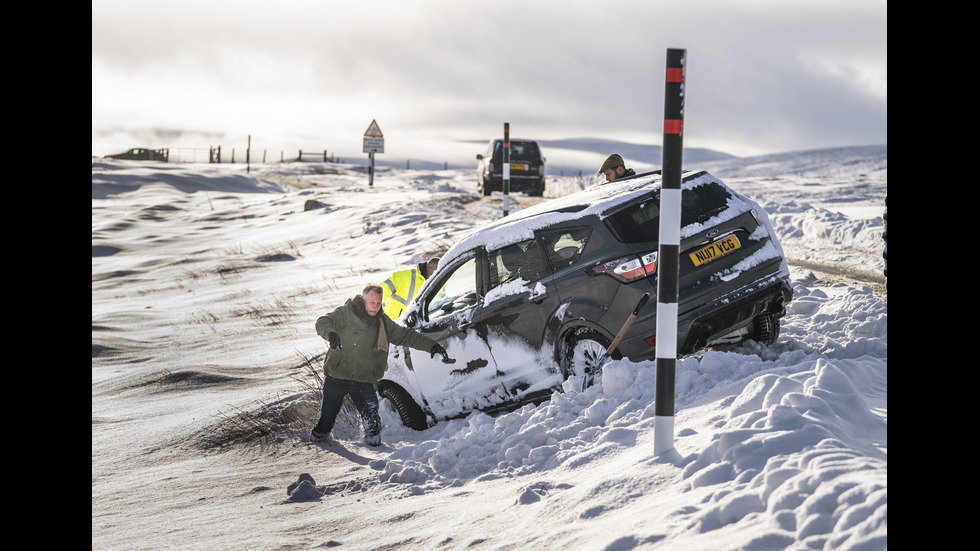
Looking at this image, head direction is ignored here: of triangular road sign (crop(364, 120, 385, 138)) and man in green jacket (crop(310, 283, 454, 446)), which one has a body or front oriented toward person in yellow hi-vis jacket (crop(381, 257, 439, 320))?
the triangular road sign

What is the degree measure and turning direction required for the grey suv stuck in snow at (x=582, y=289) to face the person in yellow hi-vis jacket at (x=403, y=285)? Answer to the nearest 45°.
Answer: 0° — it already faces them

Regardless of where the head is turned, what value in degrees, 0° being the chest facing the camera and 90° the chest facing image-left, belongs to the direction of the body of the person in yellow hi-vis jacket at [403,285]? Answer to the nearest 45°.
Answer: approximately 270°

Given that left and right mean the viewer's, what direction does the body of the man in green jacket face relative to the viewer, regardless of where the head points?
facing the viewer and to the right of the viewer

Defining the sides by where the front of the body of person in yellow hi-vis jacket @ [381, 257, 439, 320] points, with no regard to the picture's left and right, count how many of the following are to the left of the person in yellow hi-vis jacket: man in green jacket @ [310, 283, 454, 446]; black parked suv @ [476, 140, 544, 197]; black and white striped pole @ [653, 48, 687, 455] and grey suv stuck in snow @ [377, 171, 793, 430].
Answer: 1

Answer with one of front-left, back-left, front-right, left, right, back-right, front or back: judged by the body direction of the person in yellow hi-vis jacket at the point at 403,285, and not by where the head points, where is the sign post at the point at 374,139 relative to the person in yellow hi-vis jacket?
left

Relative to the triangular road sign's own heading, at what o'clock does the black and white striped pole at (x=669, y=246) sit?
The black and white striped pole is roughly at 12 o'clock from the triangular road sign.

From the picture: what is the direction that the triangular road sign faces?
toward the camera

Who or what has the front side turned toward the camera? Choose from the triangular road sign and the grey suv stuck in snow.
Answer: the triangular road sign

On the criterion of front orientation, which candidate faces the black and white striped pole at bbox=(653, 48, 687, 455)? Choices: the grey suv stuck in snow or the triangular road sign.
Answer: the triangular road sign

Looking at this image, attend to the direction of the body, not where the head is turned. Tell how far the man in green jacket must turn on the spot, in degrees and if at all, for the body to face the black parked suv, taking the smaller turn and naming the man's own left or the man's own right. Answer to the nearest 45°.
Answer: approximately 135° to the man's own left

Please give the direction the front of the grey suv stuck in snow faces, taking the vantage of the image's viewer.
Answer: facing away from the viewer and to the left of the viewer

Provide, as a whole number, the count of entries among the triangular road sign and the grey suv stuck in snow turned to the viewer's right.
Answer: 0

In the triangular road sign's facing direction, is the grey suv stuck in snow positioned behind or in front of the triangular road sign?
in front
